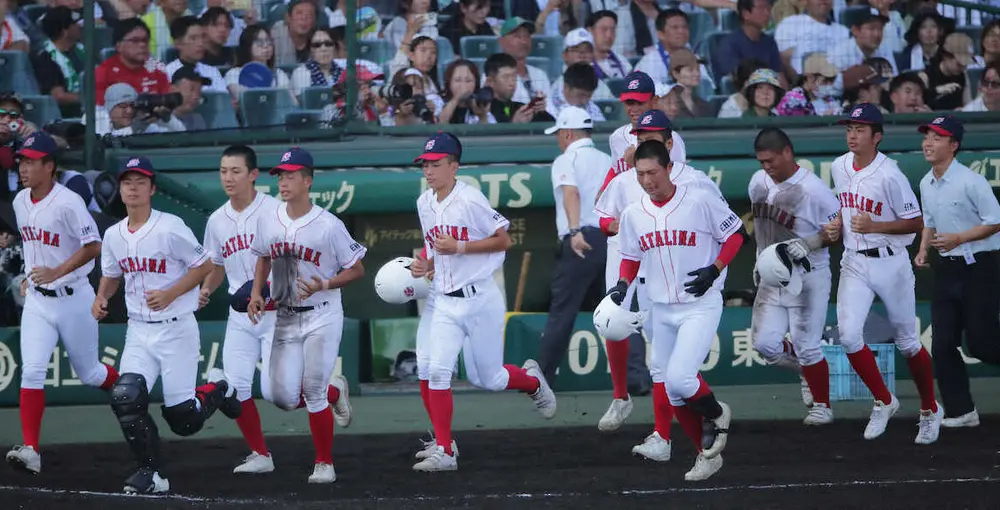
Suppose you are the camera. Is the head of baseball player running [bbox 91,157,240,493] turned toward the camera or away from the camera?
toward the camera

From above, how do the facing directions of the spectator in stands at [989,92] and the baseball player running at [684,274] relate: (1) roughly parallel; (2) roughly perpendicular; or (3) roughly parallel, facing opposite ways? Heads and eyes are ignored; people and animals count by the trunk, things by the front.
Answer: roughly parallel

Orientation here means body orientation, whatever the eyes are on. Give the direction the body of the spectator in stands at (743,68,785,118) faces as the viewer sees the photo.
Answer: toward the camera

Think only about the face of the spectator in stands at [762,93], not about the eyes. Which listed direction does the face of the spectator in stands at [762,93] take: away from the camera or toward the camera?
toward the camera

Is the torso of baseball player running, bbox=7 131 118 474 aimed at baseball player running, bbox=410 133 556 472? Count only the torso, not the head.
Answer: no

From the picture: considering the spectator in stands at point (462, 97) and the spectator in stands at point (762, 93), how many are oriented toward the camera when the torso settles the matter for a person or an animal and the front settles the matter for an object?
2

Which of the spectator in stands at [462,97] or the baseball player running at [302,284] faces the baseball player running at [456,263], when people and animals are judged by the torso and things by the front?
the spectator in stands

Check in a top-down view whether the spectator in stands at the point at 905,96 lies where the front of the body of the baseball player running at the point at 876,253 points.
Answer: no

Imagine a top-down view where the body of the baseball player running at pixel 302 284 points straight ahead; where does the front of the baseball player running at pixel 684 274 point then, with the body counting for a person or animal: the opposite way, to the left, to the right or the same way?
the same way

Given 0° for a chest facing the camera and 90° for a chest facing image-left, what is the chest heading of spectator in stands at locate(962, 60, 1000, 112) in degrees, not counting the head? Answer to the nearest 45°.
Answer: approximately 45°

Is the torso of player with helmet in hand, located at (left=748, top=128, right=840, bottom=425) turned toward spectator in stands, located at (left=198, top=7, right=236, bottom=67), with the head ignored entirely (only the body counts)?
no

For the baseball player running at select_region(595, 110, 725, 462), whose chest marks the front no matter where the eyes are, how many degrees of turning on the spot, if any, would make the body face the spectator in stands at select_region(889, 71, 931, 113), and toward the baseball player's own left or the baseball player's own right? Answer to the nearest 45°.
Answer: approximately 180°

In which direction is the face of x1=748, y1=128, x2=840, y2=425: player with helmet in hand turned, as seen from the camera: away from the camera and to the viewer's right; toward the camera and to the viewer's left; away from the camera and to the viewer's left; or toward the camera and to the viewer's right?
toward the camera and to the viewer's left

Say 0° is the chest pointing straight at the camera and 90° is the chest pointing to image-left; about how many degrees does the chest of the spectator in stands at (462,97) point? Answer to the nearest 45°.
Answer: approximately 0°

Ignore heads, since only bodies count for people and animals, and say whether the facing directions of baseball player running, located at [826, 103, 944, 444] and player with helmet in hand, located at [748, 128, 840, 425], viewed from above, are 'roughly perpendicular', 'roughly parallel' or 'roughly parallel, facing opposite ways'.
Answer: roughly parallel

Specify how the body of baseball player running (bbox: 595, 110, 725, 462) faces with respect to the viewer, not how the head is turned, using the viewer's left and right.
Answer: facing the viewer and to the left of the viewer
